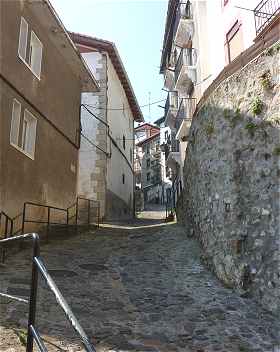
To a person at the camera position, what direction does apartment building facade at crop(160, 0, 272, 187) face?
facing to the left of the viewer

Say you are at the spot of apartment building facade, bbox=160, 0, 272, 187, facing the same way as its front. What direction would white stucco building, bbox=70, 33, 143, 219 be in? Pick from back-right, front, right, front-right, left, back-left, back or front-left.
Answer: front

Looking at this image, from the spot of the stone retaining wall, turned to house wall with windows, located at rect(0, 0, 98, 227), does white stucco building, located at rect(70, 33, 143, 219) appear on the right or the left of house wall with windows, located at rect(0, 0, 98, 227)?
right
